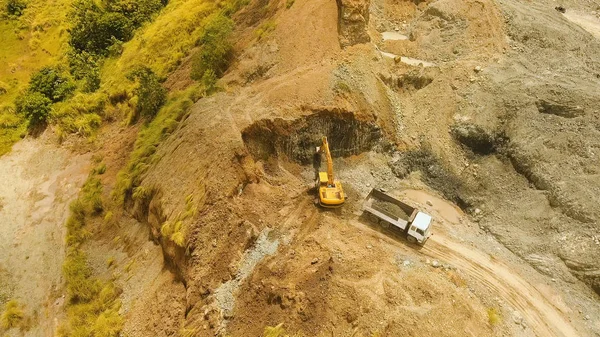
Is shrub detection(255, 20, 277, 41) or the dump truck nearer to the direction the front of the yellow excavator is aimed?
the shrub

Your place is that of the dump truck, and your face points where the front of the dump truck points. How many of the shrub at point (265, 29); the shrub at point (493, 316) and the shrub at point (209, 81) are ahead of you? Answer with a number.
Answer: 1

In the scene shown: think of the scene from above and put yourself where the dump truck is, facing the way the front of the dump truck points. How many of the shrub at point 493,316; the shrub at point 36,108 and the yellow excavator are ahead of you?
1

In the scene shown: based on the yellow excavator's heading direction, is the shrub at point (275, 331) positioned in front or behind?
behind

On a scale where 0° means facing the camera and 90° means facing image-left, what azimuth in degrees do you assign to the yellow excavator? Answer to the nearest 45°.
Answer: approximately 180°

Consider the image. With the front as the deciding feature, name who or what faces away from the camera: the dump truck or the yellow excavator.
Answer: the yellow excavator

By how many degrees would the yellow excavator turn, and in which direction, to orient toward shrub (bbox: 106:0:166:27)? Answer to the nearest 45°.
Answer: approximately 45° to its left

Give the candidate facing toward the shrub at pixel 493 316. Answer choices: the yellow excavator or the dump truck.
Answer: the dump truck

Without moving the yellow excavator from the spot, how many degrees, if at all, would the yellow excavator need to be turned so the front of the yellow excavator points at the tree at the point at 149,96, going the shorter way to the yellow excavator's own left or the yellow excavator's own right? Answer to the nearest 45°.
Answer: approximately 45° to the yellow excavator's own left

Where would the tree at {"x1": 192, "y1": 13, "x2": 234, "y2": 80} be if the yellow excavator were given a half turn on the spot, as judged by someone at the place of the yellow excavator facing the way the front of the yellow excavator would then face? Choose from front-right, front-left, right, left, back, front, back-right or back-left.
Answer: back-right

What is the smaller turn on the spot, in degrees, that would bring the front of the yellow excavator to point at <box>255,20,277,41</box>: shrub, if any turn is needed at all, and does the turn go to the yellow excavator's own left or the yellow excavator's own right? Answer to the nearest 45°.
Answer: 0° — it already faces it

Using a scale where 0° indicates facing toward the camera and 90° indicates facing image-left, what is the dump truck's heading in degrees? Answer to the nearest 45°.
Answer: approximately 315°

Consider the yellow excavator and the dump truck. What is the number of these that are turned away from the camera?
1
